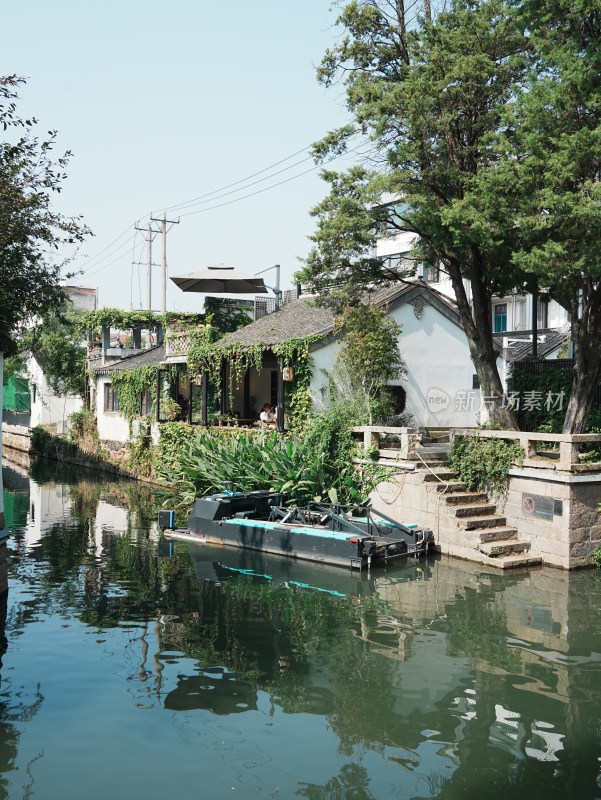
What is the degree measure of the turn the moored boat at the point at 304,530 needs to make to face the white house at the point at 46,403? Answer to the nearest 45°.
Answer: approximately 180°

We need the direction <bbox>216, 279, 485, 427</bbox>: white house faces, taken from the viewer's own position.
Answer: facing the viewer and to the left of the viewer

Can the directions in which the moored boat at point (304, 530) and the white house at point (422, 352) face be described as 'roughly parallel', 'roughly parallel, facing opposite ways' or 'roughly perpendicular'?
roughly perpendicular

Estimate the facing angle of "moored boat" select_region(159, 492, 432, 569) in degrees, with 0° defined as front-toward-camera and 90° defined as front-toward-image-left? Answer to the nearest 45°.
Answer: approximately 315°

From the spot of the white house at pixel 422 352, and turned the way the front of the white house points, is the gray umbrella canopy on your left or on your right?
on your right

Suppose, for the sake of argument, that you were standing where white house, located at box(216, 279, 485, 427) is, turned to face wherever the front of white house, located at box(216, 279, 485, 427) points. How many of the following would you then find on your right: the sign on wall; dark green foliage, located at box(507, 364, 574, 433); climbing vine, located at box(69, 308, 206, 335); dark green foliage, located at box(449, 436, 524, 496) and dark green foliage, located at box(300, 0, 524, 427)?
1

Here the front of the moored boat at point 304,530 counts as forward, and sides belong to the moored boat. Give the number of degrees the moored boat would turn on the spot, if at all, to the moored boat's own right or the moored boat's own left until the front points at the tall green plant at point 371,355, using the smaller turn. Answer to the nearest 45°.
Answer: approximately 135° to the moored boat's own left

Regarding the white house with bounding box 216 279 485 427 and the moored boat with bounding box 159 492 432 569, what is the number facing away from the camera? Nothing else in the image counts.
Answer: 0

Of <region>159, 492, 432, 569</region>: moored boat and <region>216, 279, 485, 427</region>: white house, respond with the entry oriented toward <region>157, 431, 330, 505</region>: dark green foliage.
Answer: the white house

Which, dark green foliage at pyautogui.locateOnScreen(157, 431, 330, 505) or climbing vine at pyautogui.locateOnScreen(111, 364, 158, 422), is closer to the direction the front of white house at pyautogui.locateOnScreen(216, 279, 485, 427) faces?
the dark green foliage

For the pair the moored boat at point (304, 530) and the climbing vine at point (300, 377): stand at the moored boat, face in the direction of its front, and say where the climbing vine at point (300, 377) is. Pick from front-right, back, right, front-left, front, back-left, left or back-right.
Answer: back-left
